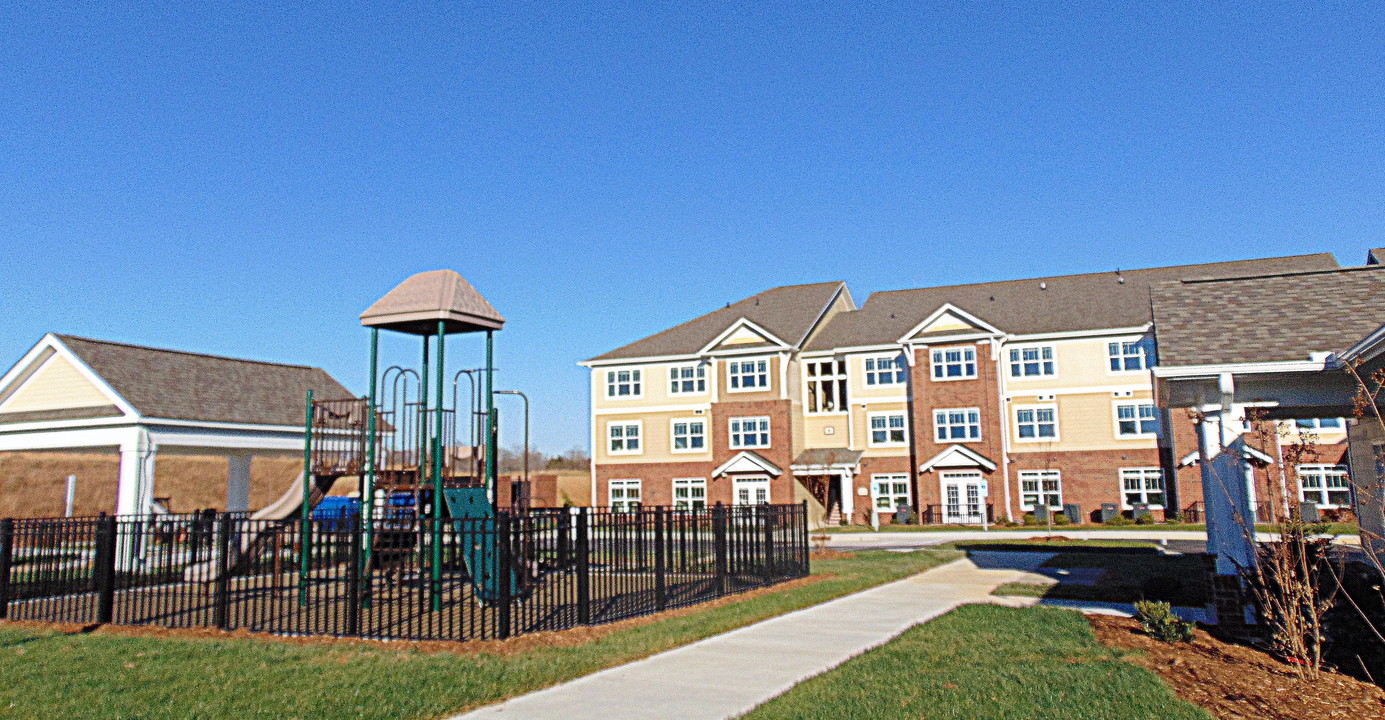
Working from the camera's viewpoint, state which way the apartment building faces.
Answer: facing the viewer

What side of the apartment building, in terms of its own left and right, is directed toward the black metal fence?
front

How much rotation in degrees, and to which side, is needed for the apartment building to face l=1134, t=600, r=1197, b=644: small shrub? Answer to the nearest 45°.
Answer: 0° — it already faces it
